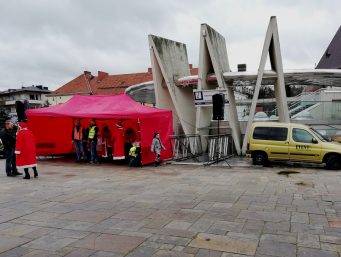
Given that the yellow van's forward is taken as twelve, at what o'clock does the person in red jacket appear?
The person in red jacket is roughly at 5 o'clock from the yellow van.

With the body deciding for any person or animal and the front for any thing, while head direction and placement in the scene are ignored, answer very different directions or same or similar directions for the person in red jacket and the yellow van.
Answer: very different directions

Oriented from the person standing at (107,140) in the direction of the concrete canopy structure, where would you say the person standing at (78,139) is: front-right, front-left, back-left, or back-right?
back-left

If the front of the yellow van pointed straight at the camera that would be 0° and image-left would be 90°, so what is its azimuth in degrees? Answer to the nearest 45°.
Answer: approximately 270°

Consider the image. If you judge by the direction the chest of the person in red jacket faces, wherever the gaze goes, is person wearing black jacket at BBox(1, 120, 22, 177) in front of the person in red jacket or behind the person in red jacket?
in front

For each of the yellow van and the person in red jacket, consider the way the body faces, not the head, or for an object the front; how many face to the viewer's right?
1

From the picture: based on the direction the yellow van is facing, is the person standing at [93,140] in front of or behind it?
behind

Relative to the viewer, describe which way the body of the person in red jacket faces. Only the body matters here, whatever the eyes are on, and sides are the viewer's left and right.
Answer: facing away from the viewer and to the left of the viewer

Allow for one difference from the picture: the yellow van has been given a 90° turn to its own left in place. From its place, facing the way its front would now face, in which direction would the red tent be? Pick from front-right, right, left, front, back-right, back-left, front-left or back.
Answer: left

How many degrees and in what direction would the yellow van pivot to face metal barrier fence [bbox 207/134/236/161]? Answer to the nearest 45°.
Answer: approximately 135° to its left

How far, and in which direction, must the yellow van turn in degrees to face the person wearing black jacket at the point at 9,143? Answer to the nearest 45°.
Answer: approximately 135° to its right

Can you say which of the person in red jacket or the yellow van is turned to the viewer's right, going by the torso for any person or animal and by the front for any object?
the yellow van

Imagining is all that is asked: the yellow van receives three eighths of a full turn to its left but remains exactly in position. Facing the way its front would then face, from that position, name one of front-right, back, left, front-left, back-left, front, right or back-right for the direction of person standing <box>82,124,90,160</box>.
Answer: front-left
